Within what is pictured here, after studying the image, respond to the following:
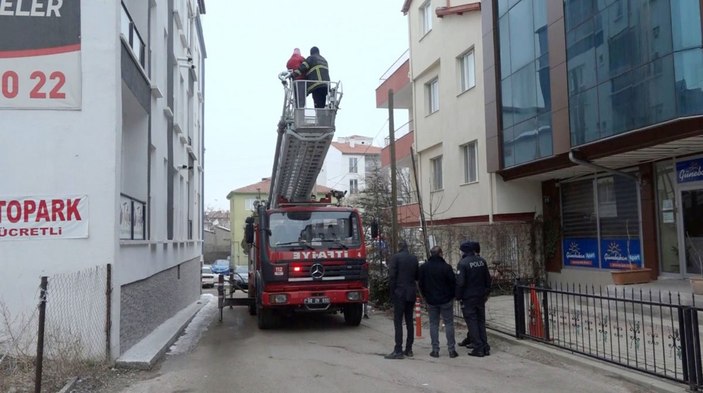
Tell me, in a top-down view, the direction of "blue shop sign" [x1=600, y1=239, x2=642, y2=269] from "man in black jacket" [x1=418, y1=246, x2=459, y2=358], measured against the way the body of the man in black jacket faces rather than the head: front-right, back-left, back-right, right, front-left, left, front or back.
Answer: front-right

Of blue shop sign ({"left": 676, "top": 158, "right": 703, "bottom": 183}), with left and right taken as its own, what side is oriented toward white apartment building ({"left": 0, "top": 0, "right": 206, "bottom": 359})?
front

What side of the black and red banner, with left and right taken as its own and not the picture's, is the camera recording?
front

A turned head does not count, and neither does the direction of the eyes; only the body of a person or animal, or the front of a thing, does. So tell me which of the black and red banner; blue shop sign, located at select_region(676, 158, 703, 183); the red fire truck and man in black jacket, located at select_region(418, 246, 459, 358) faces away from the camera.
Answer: the man in black jacket

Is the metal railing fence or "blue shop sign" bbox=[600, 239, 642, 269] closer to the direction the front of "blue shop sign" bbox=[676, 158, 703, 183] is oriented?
the metal railing fence

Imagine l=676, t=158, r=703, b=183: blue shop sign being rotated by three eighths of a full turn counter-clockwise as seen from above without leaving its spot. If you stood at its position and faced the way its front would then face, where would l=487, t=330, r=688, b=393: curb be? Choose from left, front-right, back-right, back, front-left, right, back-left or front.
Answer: right

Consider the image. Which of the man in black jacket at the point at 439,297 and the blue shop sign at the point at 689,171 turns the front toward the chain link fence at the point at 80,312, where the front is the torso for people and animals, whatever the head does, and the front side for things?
the blue shop sign

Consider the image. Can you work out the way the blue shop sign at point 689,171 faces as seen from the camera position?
facing the viewer and to the left of the viewer

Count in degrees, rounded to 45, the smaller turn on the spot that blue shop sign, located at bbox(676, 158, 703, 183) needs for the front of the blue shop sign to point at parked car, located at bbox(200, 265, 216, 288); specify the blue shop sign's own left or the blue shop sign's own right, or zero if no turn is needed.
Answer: approximately 90° to the blue shop sign's own right

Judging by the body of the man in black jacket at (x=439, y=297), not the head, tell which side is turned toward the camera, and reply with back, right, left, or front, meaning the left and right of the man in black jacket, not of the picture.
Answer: back

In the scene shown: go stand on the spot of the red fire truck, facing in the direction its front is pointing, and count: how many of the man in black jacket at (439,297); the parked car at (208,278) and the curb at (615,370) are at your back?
1

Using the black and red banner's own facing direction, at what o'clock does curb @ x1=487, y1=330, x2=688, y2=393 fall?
The curb is roughly at 10 o'clock from the black and red banner.
